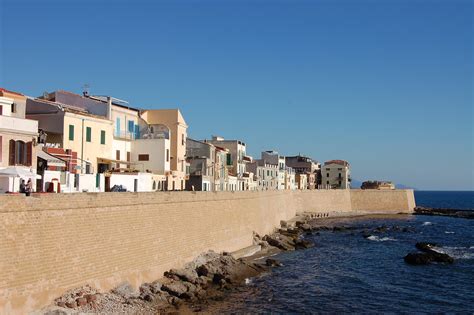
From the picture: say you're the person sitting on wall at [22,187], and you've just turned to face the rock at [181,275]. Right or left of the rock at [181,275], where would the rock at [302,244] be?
left

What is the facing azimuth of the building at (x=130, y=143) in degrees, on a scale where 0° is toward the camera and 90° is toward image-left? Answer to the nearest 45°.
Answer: approximately 315°

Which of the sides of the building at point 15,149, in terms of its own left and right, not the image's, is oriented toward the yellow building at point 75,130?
left

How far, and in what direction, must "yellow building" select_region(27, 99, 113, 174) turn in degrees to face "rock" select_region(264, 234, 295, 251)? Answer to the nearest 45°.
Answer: approximately 45° to its left

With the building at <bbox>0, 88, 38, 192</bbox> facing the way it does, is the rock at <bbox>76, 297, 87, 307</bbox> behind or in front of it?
in front

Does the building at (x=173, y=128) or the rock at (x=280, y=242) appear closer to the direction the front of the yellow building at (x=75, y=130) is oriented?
the rock

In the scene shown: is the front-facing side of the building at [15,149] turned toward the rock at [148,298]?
yes
